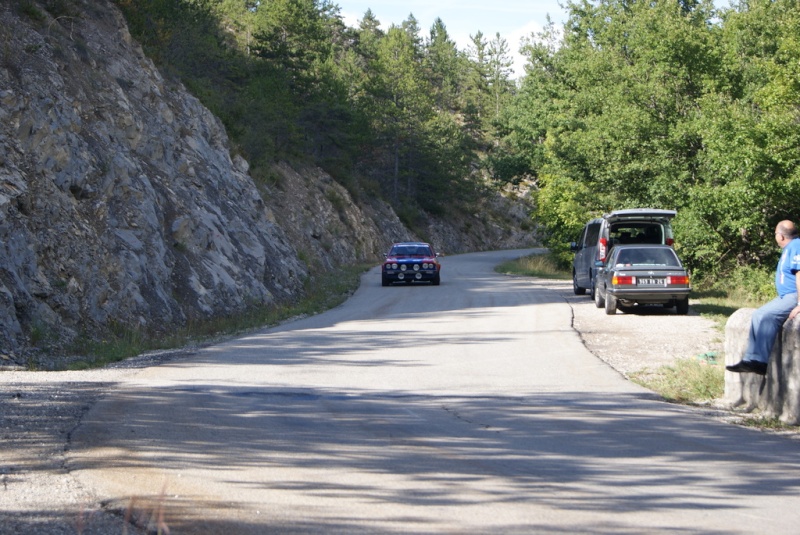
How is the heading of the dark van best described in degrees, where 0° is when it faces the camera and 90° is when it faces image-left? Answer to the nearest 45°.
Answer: approximately 180°

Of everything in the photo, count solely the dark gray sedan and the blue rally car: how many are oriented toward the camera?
1

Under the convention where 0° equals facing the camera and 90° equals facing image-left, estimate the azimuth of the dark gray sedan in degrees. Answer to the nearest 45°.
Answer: approximately 180°

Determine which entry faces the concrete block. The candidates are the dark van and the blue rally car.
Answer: the blue rally car

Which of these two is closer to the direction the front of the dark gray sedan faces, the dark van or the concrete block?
the dark van

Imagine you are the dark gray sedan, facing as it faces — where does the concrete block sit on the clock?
The concrete block is roughly at 6 o'clock from the dark gray sedan.

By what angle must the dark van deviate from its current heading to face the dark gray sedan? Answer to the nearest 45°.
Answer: approximately 180°

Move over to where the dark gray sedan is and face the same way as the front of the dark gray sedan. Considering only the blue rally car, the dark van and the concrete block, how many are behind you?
1

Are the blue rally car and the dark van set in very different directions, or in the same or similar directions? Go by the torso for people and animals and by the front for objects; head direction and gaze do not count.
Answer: very different directions

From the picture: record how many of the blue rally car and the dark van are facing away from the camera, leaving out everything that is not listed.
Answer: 1

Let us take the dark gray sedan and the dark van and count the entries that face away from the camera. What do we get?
2

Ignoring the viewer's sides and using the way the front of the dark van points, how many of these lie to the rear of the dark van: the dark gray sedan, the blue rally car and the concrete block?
2

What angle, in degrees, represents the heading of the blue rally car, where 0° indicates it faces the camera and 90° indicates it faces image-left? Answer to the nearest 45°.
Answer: approximately 0°
